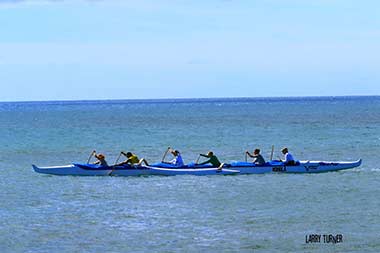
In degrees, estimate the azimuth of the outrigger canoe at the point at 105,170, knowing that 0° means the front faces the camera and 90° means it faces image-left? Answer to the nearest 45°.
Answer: approximately 90°
